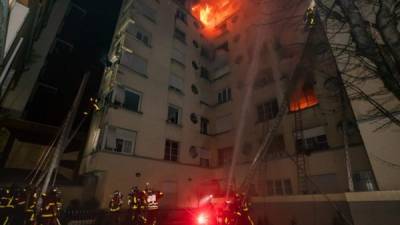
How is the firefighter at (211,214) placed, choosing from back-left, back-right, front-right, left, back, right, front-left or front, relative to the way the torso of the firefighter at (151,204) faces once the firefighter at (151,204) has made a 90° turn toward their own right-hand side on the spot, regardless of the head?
front-right

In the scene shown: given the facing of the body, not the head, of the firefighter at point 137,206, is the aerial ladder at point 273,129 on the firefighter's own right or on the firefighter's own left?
on the firefighter's own right

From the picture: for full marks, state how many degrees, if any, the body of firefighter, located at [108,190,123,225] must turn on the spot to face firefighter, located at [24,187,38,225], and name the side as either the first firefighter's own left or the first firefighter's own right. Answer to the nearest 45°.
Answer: approximately 90° to the first firefighter's own left

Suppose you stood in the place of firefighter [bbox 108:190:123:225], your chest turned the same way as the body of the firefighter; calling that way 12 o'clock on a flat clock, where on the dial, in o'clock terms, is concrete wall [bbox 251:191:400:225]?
The concrete wall is roughly at 4 o'clock from the firefighter.

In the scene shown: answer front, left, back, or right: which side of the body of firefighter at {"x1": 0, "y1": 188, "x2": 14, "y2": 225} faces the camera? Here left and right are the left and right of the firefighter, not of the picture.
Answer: back

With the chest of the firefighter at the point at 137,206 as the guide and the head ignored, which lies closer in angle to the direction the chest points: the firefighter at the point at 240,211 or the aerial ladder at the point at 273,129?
the aerial ladder

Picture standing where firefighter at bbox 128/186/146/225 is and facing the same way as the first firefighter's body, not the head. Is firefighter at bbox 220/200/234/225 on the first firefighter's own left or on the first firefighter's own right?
on the first firefighter's own right

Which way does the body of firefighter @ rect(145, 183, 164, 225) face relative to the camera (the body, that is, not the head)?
away from the camera

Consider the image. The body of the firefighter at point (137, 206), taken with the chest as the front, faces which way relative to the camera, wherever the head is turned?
away from the camera

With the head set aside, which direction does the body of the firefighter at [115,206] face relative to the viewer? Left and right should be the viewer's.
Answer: facing away from the viewer

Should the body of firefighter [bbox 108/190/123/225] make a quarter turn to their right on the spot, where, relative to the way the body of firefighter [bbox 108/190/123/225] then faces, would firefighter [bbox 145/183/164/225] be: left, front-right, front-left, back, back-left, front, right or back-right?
front

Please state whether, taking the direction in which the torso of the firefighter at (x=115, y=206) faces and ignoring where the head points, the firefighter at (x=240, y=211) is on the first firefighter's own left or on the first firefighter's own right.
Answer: on the first firefighter's own right
